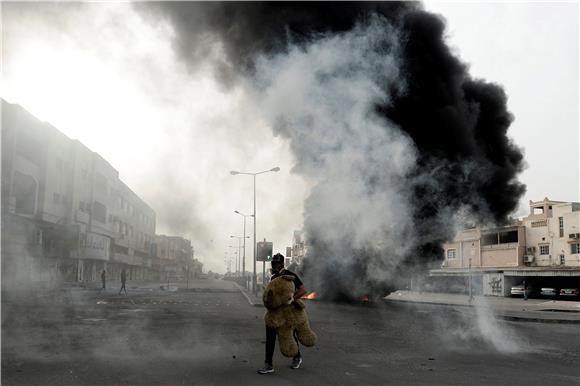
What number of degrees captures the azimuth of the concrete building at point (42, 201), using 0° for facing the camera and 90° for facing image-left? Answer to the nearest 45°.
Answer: approximately 315°

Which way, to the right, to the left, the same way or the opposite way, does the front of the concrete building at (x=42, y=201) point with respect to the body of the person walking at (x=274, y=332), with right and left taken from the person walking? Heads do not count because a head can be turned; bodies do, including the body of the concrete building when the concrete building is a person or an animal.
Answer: to the left

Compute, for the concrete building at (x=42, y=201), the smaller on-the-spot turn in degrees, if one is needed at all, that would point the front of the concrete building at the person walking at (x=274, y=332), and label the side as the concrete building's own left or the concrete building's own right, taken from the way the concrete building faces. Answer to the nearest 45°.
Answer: approximately 45° to the concrete building's own right

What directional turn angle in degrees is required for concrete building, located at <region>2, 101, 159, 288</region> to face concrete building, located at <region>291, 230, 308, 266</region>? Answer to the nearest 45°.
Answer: approximately 45° to its left

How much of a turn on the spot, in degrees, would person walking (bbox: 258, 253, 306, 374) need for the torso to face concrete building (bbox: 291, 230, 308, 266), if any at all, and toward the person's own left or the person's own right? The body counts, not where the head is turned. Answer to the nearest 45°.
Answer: approximately 135° to the person's own right

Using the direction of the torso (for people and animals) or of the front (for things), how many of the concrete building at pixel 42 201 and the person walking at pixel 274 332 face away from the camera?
0

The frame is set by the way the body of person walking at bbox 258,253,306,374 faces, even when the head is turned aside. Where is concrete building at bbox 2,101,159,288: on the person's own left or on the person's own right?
on the person's own right
